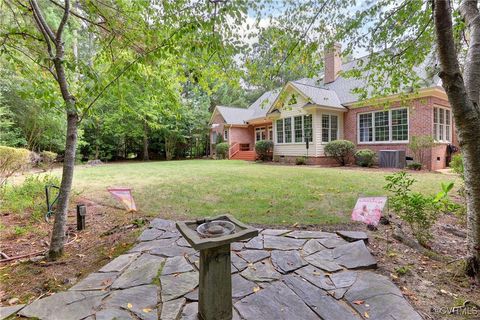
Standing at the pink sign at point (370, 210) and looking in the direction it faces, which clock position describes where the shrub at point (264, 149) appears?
The shrub is roughly at 5 o'clock from the pink sign.

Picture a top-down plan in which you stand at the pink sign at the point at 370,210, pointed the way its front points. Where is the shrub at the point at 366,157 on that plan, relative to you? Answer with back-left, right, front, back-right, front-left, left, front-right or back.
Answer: back

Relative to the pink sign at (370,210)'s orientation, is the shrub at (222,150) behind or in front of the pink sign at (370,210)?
behind

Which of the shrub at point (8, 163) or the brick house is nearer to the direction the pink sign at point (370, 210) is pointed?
the shrub

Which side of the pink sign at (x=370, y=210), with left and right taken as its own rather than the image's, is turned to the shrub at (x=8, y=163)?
right

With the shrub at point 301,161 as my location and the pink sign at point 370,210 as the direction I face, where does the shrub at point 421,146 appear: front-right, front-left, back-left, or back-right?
front-left

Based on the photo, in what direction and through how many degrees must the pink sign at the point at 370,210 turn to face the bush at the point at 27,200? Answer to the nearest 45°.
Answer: approximately 90° to its right

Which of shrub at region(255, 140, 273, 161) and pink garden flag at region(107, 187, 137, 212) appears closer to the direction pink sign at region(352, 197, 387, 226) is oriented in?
the pink garden flag

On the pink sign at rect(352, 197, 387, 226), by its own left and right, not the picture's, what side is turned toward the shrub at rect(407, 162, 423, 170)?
back

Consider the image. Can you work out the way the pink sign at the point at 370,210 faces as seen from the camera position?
facing the viewer

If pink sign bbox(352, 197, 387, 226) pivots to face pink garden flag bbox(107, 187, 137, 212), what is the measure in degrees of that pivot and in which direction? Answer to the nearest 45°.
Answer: approximately 90° to its right

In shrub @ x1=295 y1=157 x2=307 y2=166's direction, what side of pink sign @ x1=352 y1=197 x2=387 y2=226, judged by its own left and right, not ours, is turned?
back

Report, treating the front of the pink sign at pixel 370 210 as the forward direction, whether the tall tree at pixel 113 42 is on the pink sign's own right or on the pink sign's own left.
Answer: on the pink sign's own right

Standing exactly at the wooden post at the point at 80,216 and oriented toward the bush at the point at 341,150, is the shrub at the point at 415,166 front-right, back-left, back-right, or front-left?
front-right

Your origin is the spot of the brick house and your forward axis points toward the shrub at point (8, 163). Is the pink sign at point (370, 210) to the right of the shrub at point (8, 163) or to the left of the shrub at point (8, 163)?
left

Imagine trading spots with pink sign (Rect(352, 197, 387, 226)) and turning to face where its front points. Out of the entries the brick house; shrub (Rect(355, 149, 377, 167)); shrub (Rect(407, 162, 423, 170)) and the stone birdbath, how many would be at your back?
3

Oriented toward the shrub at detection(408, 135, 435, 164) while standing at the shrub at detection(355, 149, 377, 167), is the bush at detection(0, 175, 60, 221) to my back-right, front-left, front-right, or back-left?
back-right

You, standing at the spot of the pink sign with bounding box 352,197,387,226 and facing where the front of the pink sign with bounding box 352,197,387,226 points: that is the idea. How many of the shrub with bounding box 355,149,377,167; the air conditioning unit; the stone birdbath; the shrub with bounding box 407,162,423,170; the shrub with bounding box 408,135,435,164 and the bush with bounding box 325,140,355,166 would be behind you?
5

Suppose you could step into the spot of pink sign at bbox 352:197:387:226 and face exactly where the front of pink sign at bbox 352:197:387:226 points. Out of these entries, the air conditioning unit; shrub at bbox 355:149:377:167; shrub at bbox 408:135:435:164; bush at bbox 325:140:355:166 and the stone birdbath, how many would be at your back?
4

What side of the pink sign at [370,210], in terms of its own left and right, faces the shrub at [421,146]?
back

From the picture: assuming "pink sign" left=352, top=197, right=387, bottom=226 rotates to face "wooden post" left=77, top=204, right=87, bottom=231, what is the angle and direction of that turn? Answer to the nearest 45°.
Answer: approximately 90° to its right

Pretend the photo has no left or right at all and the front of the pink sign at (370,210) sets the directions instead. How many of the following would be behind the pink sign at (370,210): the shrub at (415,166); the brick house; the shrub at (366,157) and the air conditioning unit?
4
